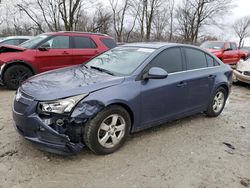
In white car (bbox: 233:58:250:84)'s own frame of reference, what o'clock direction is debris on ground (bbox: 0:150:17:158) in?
The debris on ground is roughly at 11 o'clock from the white car.

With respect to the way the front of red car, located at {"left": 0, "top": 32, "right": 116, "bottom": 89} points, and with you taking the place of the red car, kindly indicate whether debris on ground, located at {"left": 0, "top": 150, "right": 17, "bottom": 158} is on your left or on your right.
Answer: on your left

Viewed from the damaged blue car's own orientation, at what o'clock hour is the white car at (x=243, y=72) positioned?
The white car is roughly at 6 o'clock from the damaged blue car.

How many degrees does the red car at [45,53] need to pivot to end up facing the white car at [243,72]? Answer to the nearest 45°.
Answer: approximately 180°

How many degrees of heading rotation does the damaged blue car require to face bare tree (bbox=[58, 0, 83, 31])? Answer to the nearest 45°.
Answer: approximately 135° to its right

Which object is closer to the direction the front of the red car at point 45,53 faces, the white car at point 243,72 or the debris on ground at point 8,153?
the debris on ground

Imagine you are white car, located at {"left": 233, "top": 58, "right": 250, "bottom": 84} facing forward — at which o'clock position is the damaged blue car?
The damaged blue car is roughly at 11 o'clock from the white car.

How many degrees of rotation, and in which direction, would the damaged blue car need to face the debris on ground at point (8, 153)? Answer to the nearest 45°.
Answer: approximately 45° to its right

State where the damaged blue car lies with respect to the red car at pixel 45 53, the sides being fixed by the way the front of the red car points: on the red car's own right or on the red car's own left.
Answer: on the red car's own left

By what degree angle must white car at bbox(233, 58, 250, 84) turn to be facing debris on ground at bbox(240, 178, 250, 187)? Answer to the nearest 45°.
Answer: approximately 45° to its left

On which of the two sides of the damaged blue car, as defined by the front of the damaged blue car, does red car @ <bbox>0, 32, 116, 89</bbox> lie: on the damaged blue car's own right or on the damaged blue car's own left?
on the damaged blue car's own right

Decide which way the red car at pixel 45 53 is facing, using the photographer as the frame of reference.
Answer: facing to the left of the viewer
